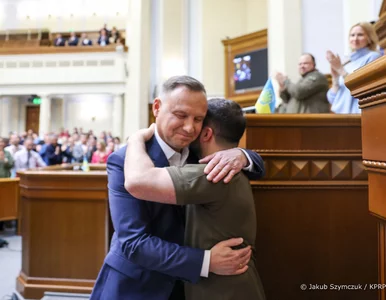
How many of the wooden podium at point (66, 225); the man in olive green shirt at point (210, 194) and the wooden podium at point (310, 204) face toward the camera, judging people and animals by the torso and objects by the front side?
2

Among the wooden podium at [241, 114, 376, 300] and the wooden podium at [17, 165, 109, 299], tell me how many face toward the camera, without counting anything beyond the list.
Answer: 2

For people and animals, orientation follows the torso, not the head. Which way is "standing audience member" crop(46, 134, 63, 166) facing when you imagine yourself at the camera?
facing the viewer and to the right of the viewer

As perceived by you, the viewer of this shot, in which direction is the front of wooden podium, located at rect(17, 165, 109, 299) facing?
facing the viewer

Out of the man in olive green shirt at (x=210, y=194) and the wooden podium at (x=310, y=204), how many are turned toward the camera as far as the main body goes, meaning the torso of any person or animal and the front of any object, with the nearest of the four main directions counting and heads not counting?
1

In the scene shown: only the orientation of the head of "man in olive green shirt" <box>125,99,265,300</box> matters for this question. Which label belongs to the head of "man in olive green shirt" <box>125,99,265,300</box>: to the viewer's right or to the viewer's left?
to the viewer's left

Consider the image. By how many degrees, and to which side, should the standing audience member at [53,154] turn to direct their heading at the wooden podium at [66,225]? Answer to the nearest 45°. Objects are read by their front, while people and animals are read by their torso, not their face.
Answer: approximately 45° to their right

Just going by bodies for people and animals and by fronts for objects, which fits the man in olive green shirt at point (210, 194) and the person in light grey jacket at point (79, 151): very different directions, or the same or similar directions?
very different directions

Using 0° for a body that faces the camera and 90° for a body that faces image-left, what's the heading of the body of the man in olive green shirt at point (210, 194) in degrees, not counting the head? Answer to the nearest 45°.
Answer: approximately 135°
